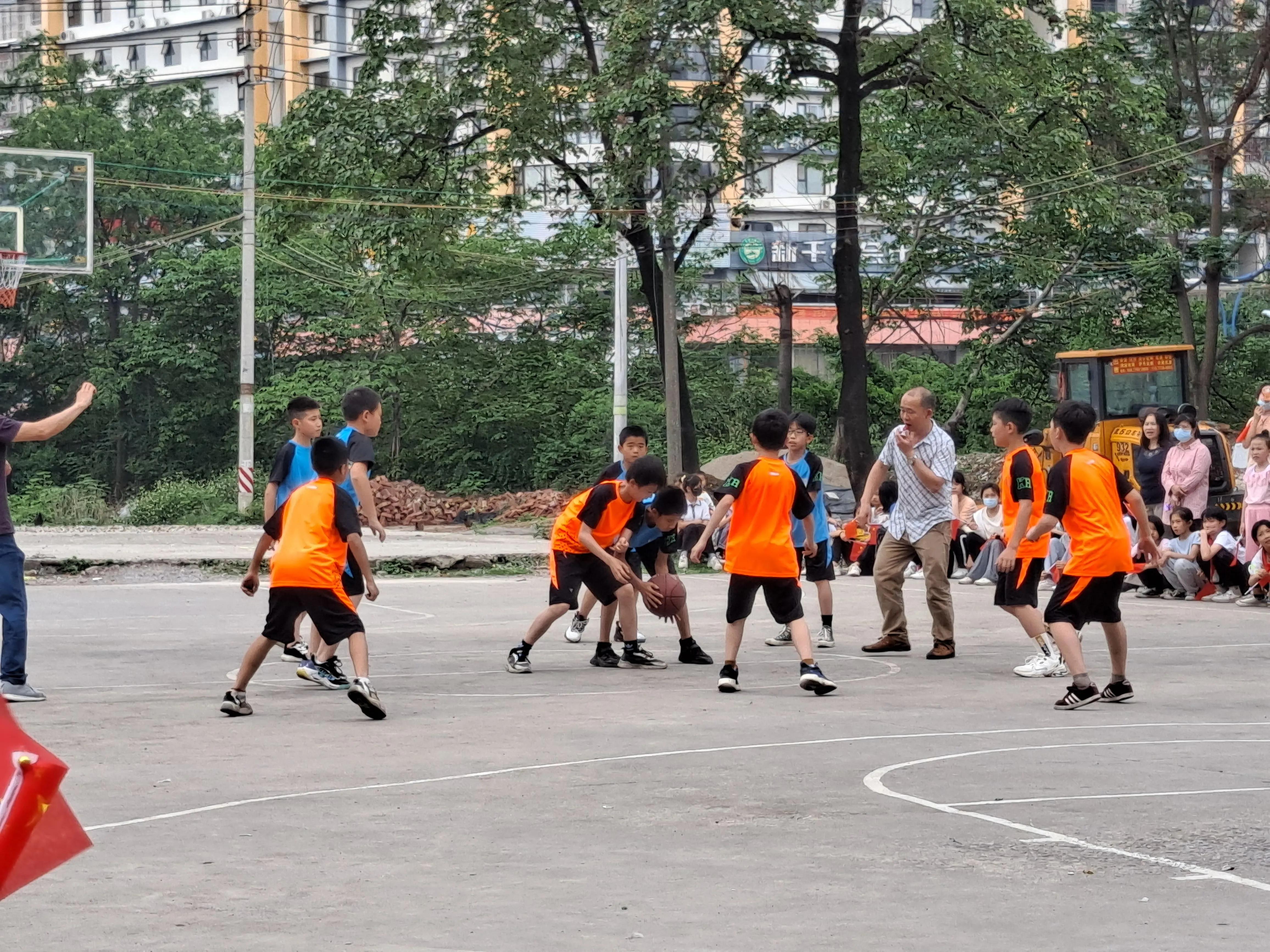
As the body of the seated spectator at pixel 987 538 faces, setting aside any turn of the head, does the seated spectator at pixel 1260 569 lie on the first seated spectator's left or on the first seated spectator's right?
on the first seated spectator's left

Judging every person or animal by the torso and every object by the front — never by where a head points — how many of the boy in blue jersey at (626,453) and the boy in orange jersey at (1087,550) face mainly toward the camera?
1

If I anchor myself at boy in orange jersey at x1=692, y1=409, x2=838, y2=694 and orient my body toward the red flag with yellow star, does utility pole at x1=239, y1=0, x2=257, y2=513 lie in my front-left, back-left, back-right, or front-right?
back-right

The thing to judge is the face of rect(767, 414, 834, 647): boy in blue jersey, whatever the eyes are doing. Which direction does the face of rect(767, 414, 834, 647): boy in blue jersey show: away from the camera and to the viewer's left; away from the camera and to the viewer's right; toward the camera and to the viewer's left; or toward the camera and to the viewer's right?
toward the camera and to the viewer's left

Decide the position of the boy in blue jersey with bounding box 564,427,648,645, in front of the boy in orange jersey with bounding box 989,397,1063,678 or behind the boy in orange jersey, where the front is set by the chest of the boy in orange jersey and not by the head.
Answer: in front

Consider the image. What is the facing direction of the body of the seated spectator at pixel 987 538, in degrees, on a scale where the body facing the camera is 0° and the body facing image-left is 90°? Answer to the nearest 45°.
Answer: approximately 45°

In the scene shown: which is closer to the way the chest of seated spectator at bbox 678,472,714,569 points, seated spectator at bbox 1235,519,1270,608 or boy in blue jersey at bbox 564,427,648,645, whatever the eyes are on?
the boy in blue jersey

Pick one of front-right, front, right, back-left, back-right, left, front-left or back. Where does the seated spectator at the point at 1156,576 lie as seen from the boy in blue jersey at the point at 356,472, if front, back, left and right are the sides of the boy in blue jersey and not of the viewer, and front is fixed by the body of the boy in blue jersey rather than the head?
front-left

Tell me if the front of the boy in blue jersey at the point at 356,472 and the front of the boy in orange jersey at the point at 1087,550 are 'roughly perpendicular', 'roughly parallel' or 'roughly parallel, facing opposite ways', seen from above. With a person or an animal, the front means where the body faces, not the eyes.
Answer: roughly perpendicular
